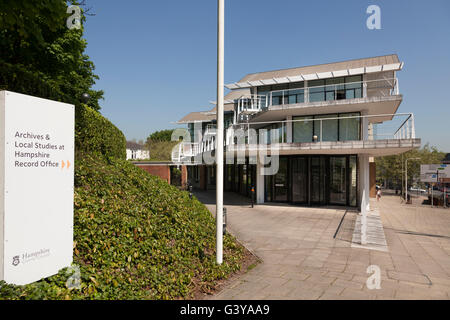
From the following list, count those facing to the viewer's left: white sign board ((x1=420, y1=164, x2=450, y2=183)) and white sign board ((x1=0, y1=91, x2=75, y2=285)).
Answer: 0

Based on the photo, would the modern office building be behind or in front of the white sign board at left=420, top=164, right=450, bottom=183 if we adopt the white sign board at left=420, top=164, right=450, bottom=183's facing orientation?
in front

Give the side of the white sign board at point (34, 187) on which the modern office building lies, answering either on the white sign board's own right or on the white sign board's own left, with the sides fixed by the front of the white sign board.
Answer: on the white sign board's own left

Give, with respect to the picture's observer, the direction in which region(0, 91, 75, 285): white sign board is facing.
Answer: facing the viewer and to the right of the viewer

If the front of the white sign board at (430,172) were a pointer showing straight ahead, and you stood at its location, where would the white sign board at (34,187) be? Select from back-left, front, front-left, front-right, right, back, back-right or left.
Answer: front

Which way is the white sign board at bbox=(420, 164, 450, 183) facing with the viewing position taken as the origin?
facing the viewer

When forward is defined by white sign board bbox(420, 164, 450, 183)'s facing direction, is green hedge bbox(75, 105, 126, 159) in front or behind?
in front

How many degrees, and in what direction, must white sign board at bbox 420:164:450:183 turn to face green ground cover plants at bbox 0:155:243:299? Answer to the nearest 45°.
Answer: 0° — it already faces it

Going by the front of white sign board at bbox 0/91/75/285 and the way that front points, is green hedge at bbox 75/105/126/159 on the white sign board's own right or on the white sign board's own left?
on the white sign board's own left
